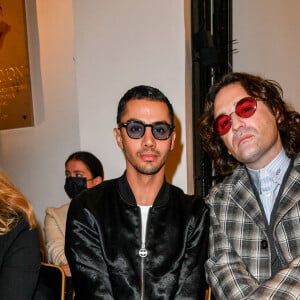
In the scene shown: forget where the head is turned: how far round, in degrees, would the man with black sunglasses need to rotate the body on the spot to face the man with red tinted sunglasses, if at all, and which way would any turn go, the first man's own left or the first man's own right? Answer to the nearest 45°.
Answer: approximately 90° to the first man's own left

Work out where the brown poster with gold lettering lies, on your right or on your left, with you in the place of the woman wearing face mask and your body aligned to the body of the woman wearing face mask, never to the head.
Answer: on your right

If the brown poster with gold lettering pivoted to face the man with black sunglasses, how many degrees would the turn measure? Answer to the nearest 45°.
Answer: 0° — it already faces them

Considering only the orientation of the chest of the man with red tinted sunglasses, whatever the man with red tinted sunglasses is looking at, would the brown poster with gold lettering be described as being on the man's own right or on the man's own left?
on the man's own right

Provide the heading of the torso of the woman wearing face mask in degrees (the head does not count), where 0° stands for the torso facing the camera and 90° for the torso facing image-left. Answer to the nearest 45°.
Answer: approximately 45°
